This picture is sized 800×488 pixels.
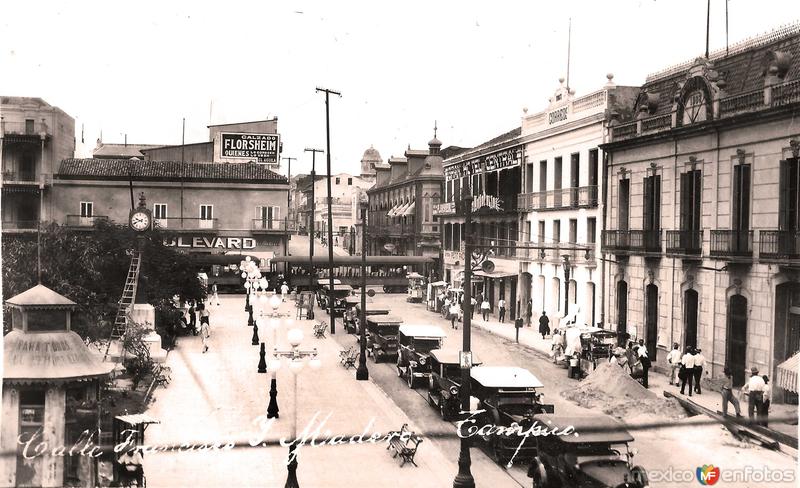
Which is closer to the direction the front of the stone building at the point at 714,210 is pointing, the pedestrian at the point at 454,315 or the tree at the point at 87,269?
the tree

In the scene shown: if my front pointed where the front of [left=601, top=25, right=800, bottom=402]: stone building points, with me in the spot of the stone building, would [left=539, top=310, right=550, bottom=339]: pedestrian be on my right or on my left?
on my right

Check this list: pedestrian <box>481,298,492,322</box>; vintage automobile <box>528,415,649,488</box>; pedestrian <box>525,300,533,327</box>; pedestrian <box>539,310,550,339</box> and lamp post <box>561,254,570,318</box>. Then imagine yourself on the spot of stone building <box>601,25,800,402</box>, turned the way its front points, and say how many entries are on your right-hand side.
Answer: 4

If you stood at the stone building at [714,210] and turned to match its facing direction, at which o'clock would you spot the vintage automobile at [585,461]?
The vintage automobile is roughly at 11 o'clock from the stone building.

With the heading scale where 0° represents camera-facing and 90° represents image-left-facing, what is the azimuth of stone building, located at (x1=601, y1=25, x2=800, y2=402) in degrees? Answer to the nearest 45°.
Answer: approximately 45°

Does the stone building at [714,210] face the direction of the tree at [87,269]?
yes
